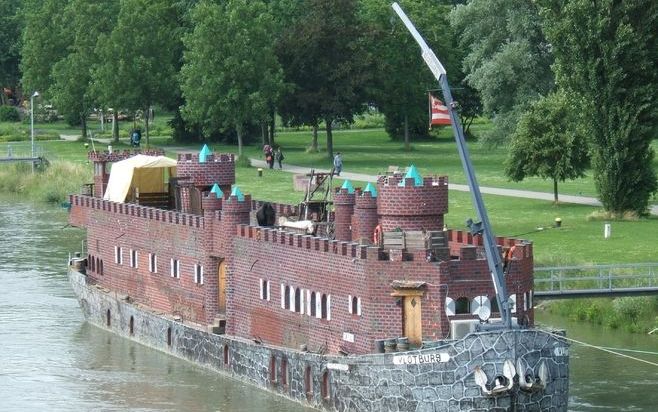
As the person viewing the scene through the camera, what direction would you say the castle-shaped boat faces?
facing the viewer and to the right of the viewer
